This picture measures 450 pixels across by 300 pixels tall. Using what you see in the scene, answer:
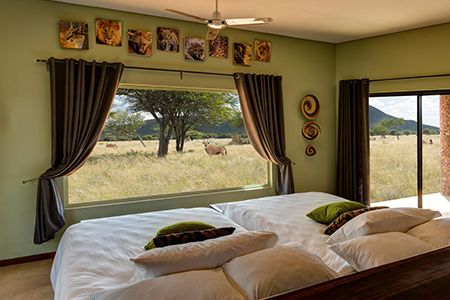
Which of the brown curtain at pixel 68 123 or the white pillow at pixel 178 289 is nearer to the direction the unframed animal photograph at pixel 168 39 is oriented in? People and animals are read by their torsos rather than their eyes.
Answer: the white pillow

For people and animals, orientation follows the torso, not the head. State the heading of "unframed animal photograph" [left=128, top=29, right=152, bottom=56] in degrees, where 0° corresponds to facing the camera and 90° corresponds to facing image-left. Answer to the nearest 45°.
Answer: approximately 0°

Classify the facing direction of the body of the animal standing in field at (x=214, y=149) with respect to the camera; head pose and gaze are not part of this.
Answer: to the viewer's left

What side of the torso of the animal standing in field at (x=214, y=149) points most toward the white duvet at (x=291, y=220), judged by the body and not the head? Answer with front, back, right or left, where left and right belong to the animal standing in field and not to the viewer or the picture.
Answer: left

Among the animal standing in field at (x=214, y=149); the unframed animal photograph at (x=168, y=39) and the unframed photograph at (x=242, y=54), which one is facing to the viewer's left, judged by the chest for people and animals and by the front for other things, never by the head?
the animal standing in field

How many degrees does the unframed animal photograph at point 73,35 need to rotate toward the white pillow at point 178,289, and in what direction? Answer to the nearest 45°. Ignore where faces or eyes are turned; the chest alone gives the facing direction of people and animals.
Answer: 0° — it already faces it

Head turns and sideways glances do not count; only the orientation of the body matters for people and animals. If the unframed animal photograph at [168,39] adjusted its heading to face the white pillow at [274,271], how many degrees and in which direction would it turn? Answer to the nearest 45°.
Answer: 0° — it already faces it

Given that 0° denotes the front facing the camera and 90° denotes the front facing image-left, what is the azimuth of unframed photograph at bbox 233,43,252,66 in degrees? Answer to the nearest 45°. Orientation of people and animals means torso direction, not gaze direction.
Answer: approximately 0°

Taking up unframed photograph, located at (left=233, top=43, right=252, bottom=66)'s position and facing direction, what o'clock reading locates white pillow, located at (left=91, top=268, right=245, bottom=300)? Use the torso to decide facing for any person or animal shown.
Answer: The white pillow is roughly at 12 o'clock from the unframed photograph.
